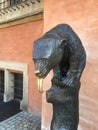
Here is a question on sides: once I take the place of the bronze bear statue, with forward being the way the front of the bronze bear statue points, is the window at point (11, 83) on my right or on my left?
on my right

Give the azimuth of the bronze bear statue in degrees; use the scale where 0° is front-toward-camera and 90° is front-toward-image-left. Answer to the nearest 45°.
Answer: approximately 45°
